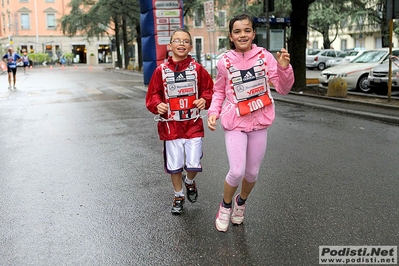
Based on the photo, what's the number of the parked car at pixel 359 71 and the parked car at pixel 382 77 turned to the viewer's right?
0
